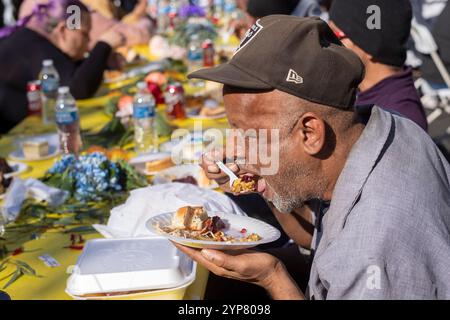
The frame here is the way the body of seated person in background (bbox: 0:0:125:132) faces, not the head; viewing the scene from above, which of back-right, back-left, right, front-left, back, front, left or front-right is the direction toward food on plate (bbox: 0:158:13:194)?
right

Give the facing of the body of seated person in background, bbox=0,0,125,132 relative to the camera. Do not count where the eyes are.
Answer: to the viewer's right

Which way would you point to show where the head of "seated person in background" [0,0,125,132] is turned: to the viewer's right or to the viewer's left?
to the viewer's right

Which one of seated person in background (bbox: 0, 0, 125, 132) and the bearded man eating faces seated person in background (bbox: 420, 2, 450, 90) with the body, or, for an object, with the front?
seated person in background (bbox: 0, 0, 125, 132)

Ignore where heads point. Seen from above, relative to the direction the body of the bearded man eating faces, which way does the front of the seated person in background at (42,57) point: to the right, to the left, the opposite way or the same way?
the opposite way

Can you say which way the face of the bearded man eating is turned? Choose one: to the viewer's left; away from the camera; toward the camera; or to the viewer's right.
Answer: to the viewer's left

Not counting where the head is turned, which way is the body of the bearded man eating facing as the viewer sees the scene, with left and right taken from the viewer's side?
facing to the left of the viewer

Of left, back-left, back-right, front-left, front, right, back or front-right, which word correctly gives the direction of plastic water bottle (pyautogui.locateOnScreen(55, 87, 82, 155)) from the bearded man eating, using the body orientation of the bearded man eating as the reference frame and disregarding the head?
front-right

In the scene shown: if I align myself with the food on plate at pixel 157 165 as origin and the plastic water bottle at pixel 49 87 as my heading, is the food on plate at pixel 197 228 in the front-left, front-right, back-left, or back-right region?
back-left

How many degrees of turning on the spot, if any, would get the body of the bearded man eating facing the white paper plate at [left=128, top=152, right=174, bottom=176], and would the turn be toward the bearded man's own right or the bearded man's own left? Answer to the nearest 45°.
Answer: approximately 45° to the bearded man's own right

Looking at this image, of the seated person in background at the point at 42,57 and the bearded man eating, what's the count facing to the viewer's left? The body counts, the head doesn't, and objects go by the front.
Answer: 1
